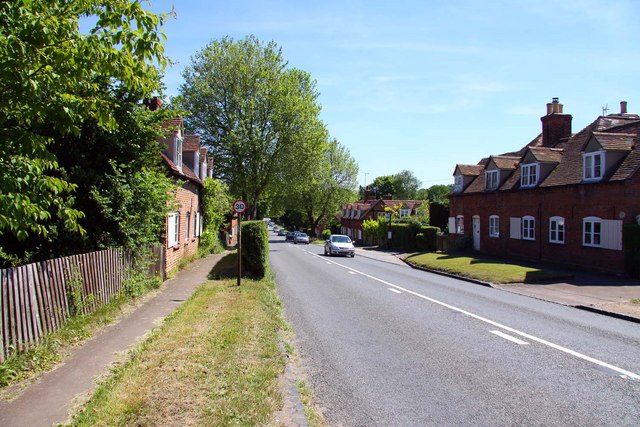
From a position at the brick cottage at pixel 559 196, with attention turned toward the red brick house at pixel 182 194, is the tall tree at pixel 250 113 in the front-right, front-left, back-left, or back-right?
front-right

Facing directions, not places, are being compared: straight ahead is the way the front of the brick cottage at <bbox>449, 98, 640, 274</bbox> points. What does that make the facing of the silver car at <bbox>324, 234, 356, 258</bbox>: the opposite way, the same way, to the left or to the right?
to the left

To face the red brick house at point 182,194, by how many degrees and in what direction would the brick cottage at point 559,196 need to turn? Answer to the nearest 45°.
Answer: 0° — it already faces it

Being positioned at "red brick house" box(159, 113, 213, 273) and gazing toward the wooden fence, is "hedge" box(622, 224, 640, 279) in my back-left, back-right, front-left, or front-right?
front-left

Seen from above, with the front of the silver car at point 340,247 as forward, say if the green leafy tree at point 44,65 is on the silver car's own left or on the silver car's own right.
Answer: on the silver car's own right

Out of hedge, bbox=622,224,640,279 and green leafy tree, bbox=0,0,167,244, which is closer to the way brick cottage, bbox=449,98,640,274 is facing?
the green leafy tree

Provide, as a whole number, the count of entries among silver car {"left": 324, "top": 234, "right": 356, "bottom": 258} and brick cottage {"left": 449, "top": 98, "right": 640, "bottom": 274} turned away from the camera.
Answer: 0

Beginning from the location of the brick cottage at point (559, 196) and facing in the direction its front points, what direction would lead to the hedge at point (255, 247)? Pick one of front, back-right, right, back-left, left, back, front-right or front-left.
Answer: front

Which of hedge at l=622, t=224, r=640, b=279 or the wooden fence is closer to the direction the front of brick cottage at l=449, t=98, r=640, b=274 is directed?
the wooden fence

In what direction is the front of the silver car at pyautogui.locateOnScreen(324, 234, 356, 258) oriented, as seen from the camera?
facing the viewer and to the right of the viewer

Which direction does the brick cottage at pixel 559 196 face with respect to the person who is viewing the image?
facing the viewer and to the left of the viewer

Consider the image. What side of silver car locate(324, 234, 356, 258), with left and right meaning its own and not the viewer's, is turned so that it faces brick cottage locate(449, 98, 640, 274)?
front

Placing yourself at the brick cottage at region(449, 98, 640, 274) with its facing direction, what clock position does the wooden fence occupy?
The wooden fence is roughly at 11 o'clock from the brick cottage.

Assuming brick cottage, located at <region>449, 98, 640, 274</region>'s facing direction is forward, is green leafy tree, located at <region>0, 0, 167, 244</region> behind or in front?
in front

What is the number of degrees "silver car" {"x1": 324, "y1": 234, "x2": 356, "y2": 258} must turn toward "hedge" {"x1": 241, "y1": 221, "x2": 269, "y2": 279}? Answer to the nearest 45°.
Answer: approximately 45° to its right

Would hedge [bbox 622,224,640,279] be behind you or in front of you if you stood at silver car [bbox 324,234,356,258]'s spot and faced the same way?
in front

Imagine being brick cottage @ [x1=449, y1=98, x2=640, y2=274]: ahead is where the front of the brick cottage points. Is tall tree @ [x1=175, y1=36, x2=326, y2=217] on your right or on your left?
on your right

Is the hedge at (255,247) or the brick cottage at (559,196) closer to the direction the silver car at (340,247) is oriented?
the hedge
